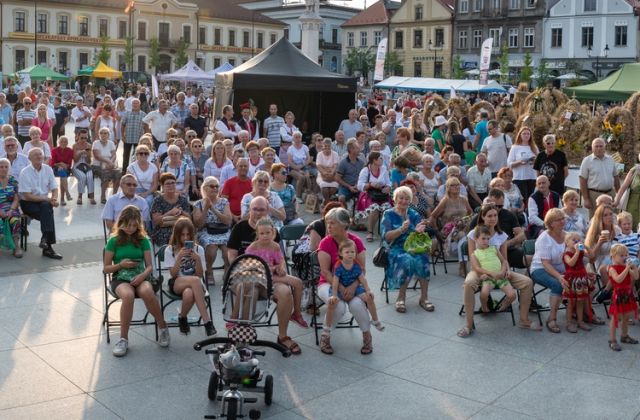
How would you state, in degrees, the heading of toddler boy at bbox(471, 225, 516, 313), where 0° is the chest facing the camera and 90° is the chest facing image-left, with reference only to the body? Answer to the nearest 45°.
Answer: approximately 0°

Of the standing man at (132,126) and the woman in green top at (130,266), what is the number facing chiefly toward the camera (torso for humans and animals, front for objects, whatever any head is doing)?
2

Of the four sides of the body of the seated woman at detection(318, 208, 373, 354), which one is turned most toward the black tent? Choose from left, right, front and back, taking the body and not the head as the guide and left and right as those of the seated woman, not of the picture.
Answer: back

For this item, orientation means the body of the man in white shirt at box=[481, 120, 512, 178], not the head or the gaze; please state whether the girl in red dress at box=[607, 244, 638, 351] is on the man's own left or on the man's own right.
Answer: on the man's own left

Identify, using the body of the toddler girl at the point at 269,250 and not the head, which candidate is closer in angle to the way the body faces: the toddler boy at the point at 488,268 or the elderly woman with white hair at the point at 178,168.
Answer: the toddler boy

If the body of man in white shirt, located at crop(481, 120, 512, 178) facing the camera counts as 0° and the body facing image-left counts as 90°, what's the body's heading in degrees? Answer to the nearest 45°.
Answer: approximately 45°

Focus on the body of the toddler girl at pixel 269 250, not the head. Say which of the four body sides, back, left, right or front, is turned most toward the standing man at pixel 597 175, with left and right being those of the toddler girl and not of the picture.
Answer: left

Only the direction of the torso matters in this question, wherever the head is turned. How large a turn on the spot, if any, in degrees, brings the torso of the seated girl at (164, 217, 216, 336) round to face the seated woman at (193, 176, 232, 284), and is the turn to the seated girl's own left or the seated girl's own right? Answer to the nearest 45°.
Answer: approximately 135° to the seated girl's own left

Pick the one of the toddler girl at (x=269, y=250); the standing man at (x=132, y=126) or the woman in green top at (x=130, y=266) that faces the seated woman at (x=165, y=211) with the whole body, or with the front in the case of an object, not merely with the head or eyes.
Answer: the standing man
